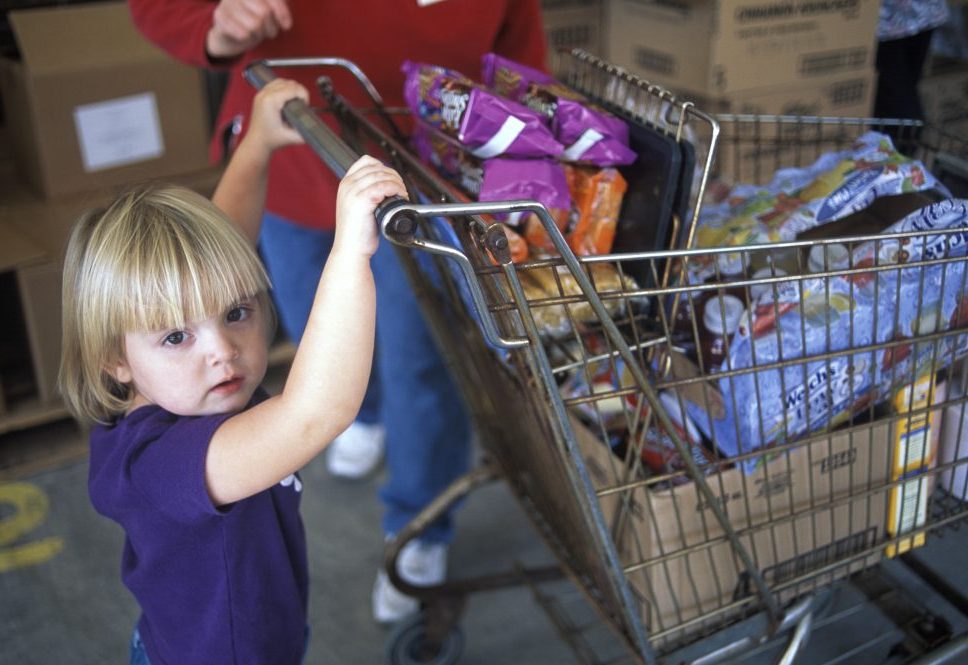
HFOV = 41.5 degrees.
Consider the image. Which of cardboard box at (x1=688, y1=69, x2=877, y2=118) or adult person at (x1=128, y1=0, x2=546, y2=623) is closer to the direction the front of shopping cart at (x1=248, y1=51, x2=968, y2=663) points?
the cardboard box

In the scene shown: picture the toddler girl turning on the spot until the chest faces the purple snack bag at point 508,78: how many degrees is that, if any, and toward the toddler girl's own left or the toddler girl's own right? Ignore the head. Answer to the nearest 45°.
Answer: approximately 45° to the toddler girl's own left

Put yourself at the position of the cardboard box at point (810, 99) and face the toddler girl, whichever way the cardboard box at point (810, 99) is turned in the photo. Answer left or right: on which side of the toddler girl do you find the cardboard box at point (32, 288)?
right

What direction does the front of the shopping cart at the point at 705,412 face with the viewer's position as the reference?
facing away from the viewer and to the right of the viewer

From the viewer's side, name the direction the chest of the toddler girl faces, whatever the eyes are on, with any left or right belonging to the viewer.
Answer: facing to the right of the viewer
